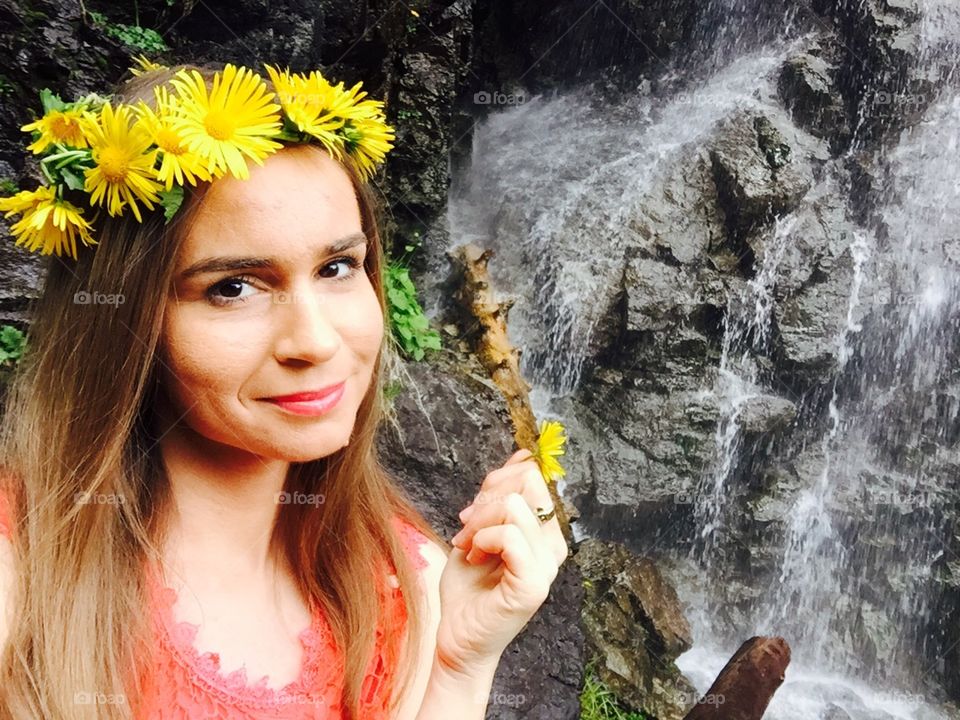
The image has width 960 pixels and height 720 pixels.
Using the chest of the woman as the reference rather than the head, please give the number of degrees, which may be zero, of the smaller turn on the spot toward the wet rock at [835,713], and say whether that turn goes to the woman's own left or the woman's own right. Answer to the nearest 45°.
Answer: approximately 90° to the woman's own left

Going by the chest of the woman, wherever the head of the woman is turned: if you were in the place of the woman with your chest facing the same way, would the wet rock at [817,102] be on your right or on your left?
on your left

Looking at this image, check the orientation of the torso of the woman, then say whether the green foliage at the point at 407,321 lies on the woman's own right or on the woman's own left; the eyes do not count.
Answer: on the woman's own left

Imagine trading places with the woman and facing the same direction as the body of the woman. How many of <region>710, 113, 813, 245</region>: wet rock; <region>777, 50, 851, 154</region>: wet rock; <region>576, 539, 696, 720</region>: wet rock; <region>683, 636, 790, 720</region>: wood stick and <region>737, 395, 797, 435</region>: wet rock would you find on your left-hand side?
5

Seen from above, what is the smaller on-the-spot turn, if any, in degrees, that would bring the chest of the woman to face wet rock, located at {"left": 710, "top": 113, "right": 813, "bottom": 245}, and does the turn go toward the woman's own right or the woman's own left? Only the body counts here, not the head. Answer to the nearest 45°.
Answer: approximately 90° to the woman's own left

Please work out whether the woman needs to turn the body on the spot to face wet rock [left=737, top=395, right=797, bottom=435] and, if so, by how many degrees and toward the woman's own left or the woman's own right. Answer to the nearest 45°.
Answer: approximately 90° to the woman's own left

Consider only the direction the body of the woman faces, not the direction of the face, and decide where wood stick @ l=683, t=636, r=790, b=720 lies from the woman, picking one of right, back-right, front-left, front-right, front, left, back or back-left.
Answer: left

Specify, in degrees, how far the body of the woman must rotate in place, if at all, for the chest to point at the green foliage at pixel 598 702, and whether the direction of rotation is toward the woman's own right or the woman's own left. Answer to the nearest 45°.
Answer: approximately 90° to the woman's own left

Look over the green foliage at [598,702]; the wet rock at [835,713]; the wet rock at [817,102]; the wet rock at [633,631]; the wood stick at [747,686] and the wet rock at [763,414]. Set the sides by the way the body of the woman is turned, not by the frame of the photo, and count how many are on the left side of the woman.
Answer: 6

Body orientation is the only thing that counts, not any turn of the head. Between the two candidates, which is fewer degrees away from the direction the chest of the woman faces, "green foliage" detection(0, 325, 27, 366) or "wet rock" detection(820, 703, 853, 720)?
the wet rock
